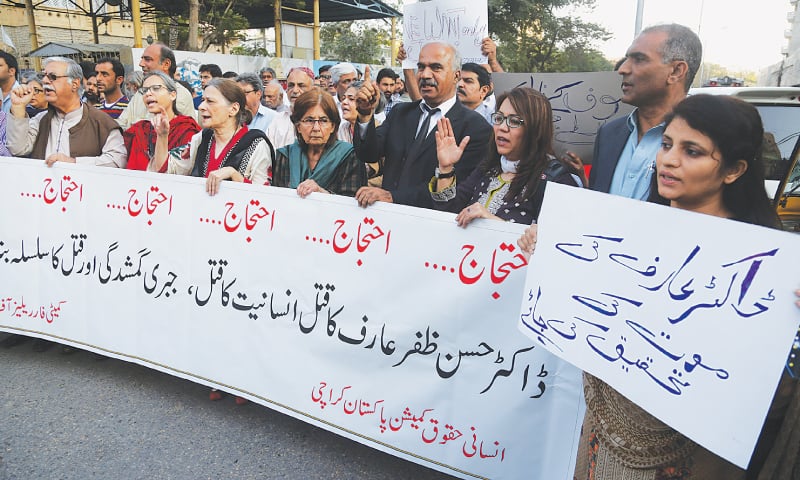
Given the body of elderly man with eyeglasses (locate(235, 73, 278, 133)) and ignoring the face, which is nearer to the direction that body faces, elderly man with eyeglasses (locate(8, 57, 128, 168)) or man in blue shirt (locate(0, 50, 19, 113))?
the elderly man with eyeglasses

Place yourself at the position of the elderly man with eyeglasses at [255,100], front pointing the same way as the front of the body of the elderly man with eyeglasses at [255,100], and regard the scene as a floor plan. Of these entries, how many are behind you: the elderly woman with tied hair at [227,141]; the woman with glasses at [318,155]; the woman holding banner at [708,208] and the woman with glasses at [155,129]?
0

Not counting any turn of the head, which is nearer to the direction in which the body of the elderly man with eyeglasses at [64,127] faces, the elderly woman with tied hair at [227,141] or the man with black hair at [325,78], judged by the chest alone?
the elderly woman with tied hair

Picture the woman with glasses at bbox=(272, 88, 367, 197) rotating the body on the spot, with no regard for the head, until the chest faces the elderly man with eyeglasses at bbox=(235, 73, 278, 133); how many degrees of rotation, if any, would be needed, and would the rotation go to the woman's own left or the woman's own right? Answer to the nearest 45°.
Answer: approximately 180°

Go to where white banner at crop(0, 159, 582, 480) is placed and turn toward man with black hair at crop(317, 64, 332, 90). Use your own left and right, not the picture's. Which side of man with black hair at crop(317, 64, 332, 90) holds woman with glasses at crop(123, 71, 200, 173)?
left

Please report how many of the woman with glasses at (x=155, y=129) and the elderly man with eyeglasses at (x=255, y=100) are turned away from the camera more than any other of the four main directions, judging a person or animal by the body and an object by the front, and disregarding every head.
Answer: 0

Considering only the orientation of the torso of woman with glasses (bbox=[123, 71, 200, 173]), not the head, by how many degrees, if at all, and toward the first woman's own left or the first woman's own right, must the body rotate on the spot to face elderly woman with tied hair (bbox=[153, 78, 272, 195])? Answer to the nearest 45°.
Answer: approximately 90° to the first woman's own left

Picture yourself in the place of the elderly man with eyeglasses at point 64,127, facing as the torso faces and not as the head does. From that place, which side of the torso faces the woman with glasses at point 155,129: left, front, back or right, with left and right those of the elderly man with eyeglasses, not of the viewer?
left

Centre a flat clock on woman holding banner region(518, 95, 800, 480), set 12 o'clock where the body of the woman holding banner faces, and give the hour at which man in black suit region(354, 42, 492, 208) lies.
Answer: The man in black suit is roughly at 3 o'clock from the woman holding banner.

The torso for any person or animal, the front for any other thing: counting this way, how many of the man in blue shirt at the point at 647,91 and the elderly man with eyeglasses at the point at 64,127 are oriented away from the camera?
0

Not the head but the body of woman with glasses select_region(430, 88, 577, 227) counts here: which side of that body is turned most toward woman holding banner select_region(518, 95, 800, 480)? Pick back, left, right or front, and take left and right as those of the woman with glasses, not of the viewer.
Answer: left

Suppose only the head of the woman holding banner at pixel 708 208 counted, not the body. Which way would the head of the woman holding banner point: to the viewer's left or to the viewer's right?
to the viewer's left

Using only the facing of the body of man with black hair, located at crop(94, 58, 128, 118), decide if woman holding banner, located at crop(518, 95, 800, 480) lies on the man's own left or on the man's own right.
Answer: on the man's own left

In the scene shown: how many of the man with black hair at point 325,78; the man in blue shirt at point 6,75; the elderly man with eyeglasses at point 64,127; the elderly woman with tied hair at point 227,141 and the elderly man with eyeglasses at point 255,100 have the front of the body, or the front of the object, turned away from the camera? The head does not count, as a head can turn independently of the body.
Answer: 0

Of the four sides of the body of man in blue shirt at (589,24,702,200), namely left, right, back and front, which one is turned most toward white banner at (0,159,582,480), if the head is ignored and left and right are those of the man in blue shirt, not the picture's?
front

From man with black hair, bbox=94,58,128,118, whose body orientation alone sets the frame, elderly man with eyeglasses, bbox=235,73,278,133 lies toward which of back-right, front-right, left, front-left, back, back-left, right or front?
left

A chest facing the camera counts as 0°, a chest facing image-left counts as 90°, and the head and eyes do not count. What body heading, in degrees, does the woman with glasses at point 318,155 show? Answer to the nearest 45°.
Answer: approximately 0°

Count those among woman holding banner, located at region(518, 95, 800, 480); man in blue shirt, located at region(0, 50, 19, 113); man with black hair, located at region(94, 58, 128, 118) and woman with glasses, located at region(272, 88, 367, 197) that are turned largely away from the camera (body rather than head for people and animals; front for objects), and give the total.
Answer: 0

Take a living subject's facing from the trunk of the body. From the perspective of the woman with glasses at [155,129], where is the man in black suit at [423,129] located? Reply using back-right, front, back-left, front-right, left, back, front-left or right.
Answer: left

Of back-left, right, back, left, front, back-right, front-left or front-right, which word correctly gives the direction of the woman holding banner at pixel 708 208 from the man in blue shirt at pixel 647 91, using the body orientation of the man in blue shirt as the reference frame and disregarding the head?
front-left
